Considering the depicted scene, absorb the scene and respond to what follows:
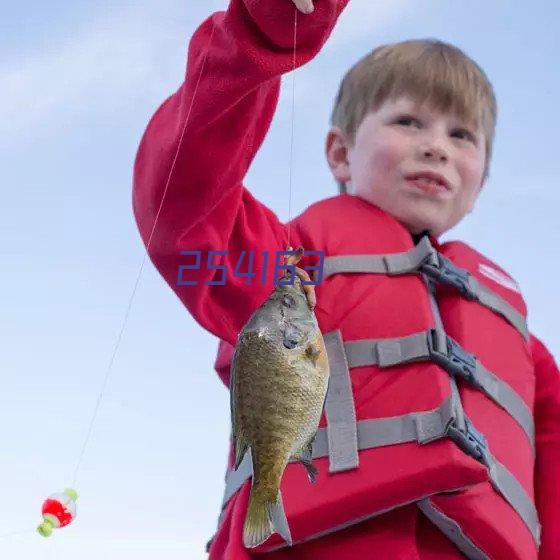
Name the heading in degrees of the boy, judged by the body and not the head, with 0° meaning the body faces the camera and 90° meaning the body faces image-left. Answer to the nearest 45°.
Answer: approximately 315°
